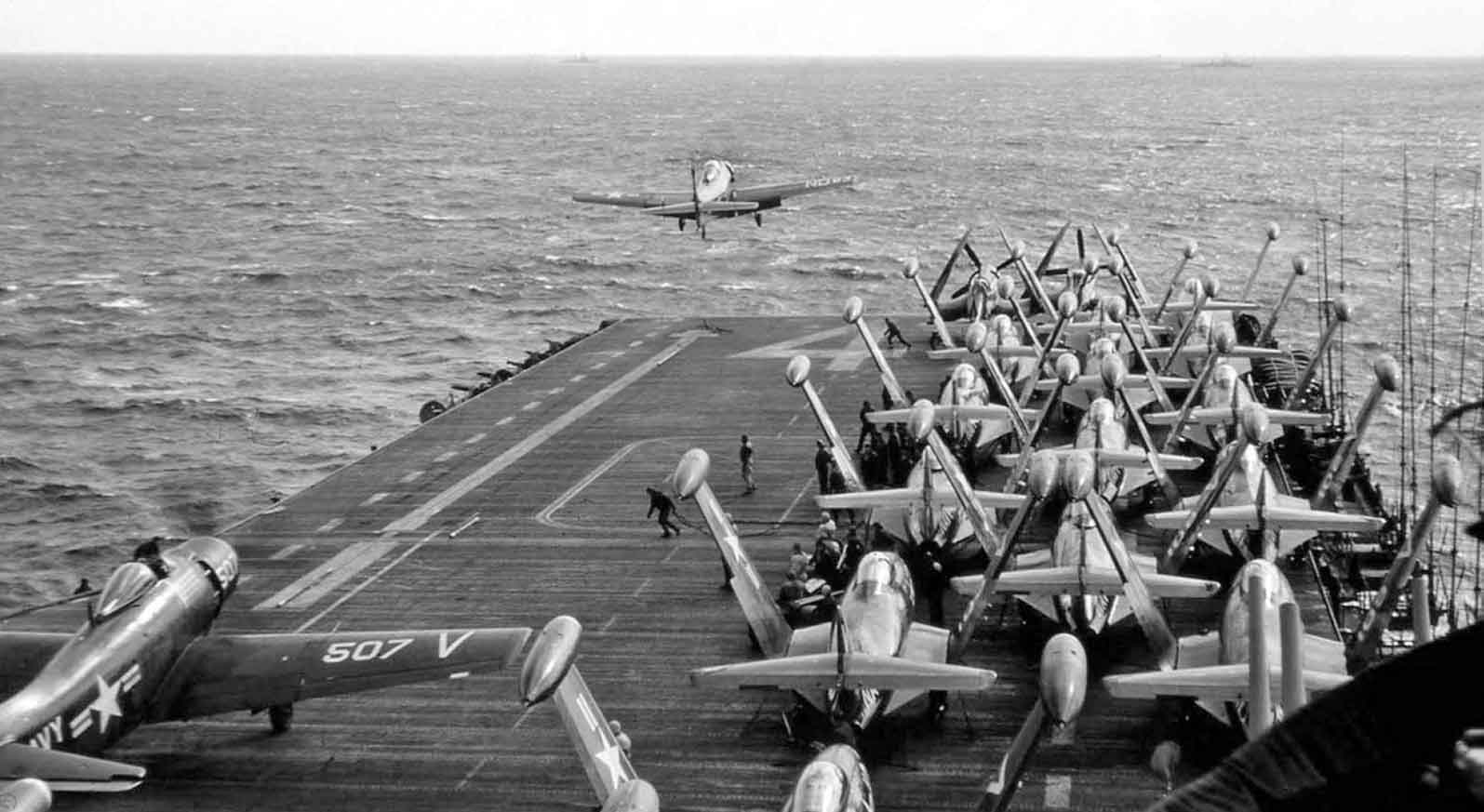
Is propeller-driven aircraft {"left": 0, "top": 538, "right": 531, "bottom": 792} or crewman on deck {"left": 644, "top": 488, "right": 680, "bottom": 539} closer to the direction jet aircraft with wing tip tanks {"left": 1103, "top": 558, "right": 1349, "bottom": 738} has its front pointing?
the crewman on deck

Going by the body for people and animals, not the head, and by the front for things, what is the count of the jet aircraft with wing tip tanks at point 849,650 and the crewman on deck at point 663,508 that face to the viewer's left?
1

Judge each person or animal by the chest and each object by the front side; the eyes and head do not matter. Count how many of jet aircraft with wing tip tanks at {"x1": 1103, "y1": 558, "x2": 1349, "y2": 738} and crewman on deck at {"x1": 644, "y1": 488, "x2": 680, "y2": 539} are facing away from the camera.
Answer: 1

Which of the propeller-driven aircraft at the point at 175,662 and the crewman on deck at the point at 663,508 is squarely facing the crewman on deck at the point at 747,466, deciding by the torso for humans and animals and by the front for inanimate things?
the propeller-driven aircraft

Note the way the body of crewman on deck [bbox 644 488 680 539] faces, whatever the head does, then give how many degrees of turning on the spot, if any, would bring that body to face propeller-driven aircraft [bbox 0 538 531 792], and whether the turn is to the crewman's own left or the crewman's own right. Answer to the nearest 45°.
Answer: approximately 45° to the crewman's own left

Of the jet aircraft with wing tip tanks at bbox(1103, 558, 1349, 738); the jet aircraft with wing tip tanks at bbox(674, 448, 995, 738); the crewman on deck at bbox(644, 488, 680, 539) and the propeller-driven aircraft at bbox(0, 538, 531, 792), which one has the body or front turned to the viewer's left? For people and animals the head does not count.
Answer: the crewman on deck

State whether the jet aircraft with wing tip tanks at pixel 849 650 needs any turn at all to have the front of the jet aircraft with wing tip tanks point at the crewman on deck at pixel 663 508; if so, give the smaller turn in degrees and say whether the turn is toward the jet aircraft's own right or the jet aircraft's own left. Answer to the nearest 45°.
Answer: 0° — it already faces them

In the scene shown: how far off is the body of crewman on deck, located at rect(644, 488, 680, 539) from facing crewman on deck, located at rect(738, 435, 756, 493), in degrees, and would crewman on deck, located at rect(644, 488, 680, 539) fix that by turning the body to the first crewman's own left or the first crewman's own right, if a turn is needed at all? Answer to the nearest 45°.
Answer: approximately 135° to the first crewman's own right

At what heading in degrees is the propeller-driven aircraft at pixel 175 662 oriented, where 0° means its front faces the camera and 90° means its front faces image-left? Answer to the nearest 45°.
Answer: approximately 225°

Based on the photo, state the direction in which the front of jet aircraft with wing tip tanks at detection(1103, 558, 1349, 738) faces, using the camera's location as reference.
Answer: facing away from the viewer

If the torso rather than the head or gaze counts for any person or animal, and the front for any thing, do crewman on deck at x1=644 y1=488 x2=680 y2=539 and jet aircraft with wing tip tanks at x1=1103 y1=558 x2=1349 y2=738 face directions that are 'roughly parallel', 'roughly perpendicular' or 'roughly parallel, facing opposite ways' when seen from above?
roughly perpendicular

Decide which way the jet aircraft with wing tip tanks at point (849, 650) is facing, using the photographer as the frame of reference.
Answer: facing away from the viewer

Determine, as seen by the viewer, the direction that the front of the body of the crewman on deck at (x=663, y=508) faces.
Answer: to the viewer's left

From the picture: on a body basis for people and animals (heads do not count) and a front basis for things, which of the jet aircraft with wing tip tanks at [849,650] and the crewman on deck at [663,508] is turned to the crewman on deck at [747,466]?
the jet aircraft with wing tip tanks
